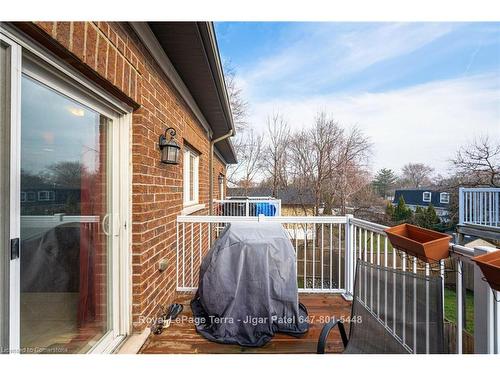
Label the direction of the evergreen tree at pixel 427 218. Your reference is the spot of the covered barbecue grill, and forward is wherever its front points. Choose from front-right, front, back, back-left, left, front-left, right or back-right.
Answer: back-left

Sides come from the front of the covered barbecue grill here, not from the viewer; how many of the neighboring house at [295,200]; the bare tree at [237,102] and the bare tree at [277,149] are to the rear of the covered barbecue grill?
3

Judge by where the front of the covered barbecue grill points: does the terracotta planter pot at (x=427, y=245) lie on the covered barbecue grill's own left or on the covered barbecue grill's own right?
on the covered barbecue grill's own left

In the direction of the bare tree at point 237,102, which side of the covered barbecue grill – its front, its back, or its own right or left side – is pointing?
back

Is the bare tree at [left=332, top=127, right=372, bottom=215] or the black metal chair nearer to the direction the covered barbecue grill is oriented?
the black metal chair

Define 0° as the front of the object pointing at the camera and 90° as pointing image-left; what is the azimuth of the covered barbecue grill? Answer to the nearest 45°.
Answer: approximately 0°

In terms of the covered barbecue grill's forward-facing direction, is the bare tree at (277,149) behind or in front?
behind

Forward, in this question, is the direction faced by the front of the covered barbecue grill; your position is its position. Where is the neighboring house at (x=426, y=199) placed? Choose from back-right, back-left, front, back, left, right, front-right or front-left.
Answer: back-left

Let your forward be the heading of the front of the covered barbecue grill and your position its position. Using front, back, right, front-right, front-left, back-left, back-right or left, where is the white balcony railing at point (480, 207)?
back-left

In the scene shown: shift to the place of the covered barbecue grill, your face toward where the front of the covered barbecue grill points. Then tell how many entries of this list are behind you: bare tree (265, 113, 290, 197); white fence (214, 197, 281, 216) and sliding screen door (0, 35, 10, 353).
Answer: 2

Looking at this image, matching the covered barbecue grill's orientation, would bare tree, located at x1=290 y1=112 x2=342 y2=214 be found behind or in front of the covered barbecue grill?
behind

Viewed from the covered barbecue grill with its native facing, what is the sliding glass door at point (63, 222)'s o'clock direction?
The sliding glass door is roughly at 2 o'clock from the covered barbecue grill.

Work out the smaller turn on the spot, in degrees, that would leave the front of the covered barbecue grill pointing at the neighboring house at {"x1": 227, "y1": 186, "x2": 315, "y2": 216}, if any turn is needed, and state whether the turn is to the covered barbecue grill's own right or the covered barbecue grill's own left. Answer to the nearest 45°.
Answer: approximately 180°

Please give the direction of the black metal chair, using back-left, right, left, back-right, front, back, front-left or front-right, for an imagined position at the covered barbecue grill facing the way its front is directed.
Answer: front-left
